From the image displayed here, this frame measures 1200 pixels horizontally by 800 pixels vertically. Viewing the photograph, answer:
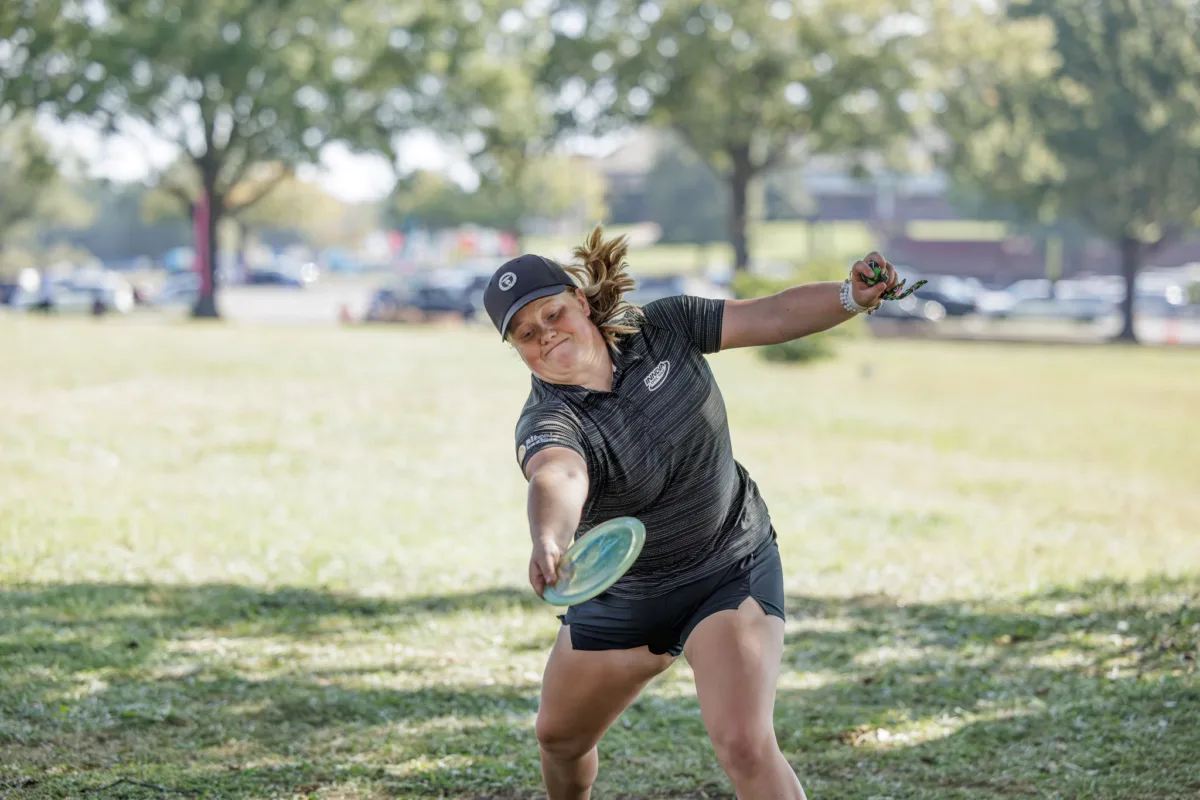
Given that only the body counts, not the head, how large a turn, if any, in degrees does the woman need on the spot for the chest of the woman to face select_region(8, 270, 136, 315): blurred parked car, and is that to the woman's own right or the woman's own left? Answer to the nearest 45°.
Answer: approximately 135° to the woman's own right

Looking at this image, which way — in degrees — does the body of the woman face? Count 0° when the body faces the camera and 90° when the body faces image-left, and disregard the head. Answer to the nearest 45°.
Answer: approximately 0°

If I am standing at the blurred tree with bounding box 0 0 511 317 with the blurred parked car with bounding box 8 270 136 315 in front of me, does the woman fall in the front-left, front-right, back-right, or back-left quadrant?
back-left

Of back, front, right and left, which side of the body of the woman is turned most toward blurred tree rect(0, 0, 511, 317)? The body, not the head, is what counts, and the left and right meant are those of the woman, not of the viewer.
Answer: back

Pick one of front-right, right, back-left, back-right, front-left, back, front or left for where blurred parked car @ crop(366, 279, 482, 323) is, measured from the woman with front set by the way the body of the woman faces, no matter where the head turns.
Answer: back

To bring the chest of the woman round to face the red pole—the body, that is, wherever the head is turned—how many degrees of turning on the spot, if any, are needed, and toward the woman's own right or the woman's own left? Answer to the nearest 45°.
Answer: approximately 180°
